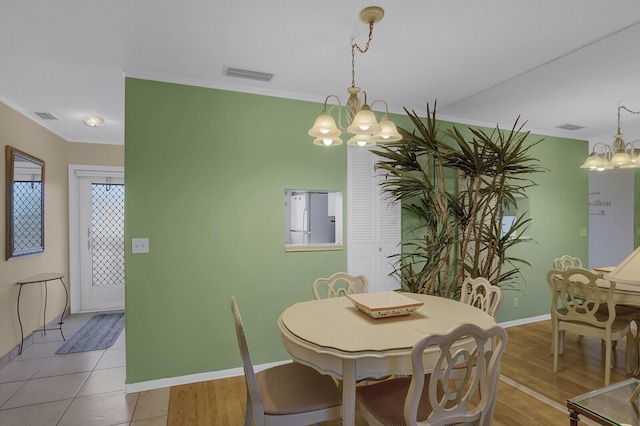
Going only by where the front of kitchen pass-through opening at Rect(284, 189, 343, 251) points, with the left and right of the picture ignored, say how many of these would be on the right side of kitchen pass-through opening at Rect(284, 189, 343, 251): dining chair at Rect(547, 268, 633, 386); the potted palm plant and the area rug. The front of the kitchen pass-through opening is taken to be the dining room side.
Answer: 1

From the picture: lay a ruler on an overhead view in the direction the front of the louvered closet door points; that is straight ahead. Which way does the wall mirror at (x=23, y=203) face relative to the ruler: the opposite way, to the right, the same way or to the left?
to the left

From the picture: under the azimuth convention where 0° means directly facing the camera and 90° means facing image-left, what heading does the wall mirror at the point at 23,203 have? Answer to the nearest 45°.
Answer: approximately 315°

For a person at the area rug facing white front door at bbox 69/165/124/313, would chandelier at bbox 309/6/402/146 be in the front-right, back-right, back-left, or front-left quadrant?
back-right

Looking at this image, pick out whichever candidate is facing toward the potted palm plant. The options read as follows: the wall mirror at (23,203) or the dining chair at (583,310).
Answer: the wall mirror

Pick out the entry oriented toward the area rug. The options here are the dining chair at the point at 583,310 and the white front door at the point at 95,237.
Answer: the white front door

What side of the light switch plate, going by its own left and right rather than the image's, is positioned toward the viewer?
front

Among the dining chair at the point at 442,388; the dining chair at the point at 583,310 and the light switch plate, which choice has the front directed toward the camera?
the light switch plate

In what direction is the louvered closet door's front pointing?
toward the camera
